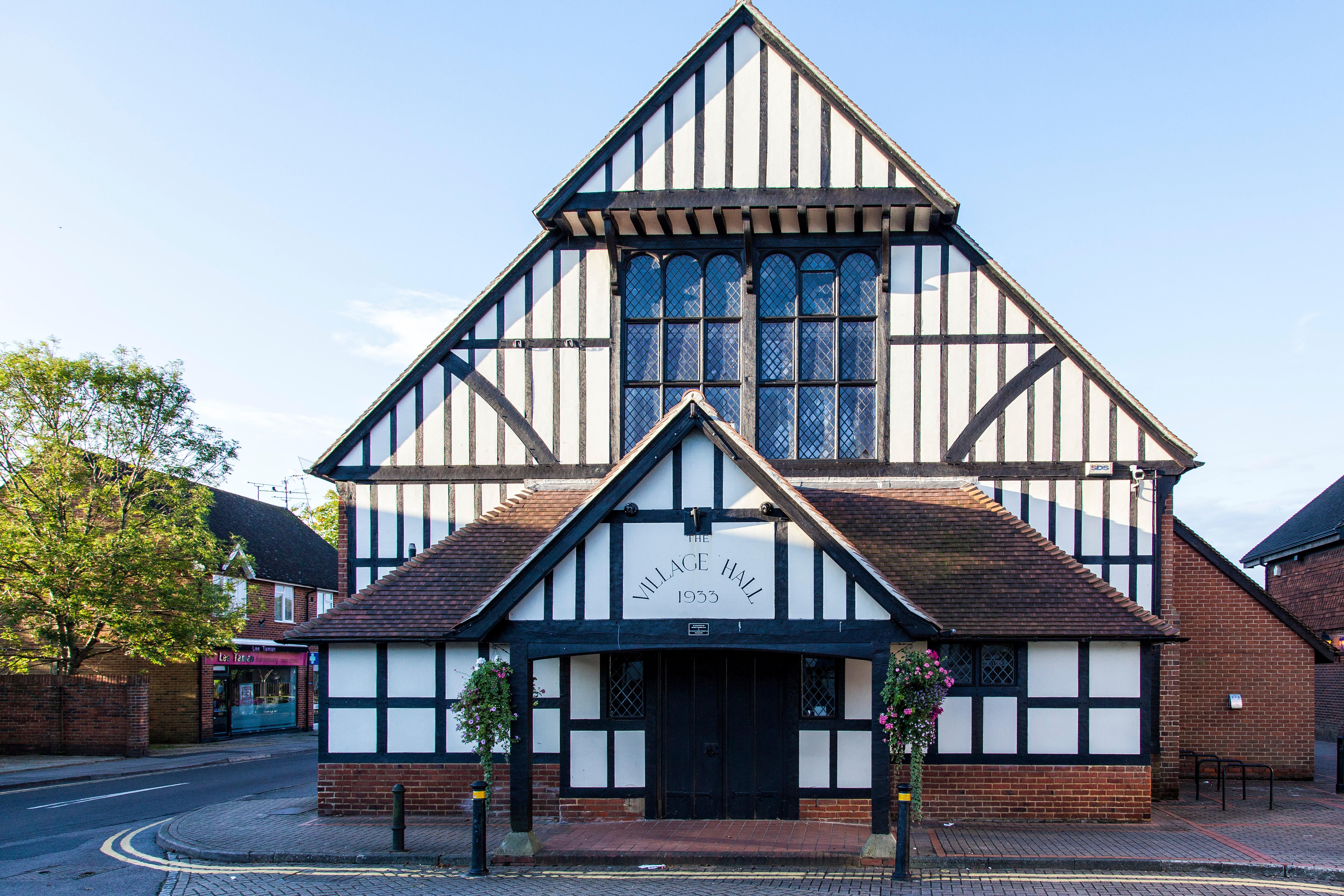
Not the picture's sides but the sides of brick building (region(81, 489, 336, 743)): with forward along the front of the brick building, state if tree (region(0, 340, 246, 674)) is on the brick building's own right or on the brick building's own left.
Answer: on the brick building's own right

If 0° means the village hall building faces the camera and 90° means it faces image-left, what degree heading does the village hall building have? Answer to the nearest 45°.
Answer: approximately 0°

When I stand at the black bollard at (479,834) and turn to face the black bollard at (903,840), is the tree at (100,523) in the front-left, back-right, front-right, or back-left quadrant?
back-left

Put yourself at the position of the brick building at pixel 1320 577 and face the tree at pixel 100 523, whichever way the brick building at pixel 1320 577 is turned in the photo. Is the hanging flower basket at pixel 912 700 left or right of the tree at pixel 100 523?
left

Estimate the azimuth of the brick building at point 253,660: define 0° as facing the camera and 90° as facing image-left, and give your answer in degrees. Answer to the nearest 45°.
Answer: approximately 315°

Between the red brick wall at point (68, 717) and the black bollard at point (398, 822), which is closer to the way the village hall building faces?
the black bollard

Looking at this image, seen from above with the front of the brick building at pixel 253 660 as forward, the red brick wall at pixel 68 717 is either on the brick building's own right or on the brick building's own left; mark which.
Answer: on the brick building's own right
